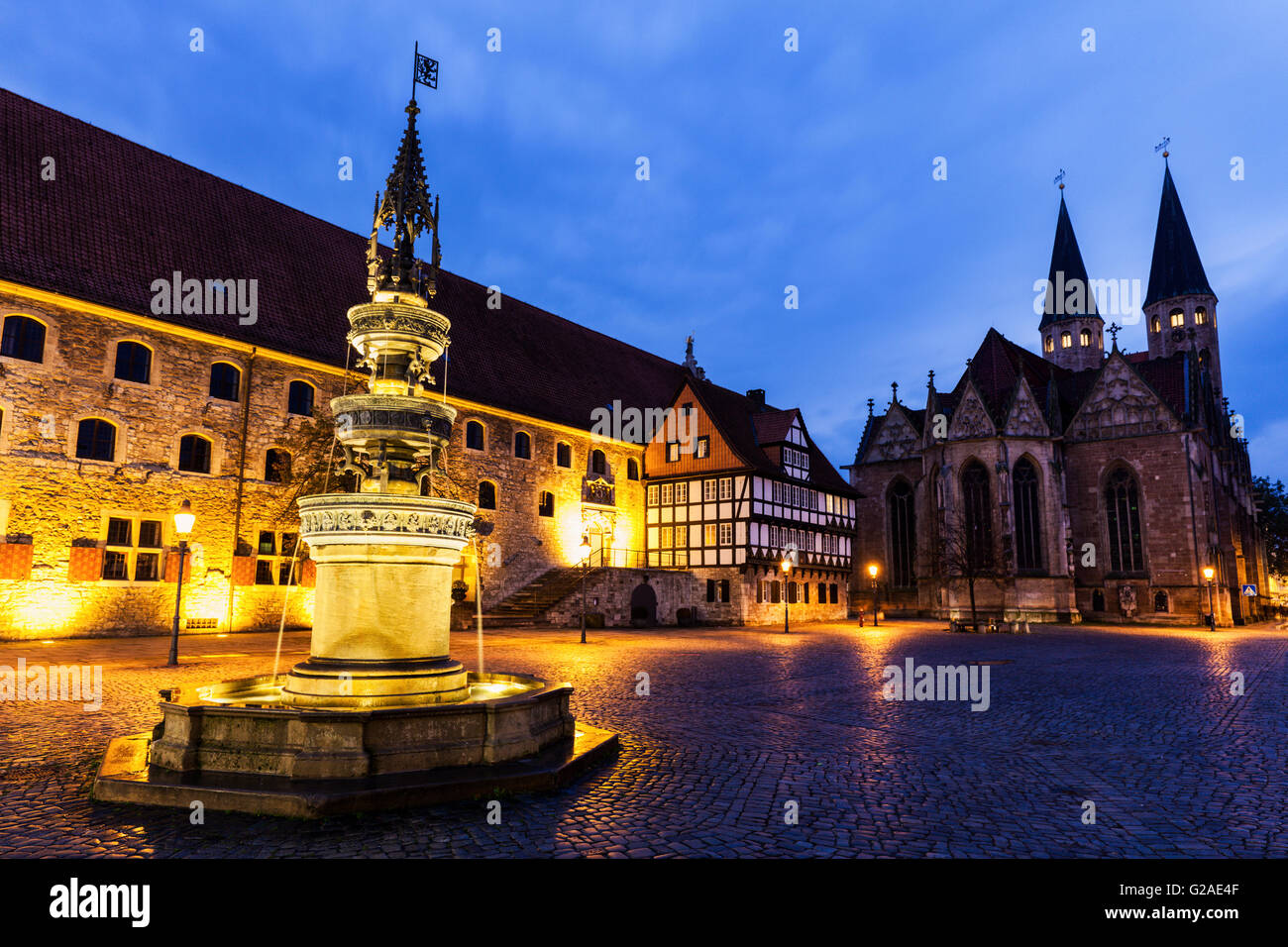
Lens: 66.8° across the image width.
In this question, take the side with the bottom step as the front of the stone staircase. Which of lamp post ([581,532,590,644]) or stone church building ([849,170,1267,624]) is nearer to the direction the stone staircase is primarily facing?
the lamp post

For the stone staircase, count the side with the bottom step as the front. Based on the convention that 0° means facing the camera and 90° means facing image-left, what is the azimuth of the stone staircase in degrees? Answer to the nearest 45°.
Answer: approximately 45°

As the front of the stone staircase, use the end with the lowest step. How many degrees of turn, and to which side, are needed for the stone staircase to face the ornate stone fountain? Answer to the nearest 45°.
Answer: approximately 45° to its left

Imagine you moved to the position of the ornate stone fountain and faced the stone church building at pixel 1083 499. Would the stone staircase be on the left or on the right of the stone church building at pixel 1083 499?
left

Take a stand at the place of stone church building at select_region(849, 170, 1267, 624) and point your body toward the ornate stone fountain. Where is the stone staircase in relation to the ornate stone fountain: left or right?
right

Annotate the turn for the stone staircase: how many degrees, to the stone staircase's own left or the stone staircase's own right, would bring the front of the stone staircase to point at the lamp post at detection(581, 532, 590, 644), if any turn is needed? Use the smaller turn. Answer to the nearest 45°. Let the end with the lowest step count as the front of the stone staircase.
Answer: approximately 90° to the stone staircase's own left

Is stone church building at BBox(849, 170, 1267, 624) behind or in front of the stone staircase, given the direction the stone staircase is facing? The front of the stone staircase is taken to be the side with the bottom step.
behind
